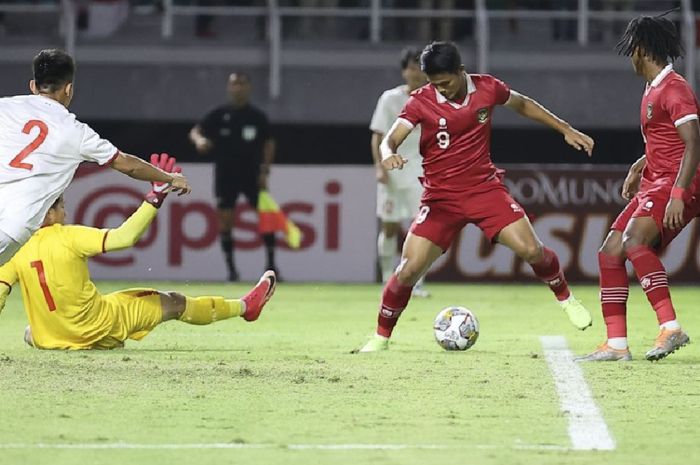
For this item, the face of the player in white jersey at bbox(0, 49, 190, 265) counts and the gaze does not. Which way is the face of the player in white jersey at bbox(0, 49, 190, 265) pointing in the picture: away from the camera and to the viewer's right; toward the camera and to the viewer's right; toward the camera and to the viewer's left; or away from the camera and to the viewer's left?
away from the camera and to the viewer's right

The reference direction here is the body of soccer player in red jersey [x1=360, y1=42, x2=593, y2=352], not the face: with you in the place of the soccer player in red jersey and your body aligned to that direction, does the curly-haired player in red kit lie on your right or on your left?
on your left

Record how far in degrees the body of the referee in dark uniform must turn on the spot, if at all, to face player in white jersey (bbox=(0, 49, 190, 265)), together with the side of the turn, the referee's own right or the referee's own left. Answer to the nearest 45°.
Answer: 0° — they already face them

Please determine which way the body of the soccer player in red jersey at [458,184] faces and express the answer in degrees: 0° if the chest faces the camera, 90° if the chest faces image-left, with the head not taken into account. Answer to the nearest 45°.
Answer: approximately 0°

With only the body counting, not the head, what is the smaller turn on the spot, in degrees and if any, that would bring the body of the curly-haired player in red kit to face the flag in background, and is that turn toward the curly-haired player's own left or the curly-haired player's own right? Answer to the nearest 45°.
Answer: approximately 90° to the curly-haired player's own right

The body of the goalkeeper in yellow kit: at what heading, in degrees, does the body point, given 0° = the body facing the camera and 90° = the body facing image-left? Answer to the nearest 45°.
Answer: approximately 225°

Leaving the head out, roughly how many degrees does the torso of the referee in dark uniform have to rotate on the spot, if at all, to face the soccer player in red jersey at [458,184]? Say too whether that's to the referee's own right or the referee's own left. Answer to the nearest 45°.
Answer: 0° — they already face them

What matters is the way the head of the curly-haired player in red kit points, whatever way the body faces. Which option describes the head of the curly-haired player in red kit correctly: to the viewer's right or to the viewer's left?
to the viewer's left

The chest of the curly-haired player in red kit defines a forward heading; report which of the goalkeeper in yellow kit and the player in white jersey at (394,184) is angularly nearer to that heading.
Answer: the goalkeeper in yellow kit

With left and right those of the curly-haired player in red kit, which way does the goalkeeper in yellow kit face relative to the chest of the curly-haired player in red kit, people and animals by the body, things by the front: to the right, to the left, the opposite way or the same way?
the opposite way

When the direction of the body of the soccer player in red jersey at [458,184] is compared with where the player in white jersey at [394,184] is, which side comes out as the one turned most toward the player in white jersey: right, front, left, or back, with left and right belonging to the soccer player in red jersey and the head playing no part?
back
